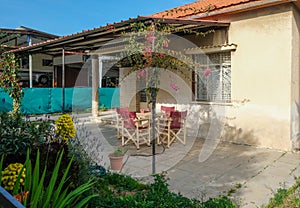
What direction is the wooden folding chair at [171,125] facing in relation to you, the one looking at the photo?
facing away from the viewer and to the left of the viewer

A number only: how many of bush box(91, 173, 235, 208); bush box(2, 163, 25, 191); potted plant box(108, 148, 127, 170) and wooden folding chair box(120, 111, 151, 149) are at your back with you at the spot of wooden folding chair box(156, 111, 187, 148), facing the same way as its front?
0

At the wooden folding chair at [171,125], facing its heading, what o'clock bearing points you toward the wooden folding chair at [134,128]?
the wooden folding chair at [134,128] is roughly at 1 o'clock from the wooden folding chair at [171,125].

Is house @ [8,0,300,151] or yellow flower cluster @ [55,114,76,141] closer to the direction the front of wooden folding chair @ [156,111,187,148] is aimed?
the yellow flower cluster

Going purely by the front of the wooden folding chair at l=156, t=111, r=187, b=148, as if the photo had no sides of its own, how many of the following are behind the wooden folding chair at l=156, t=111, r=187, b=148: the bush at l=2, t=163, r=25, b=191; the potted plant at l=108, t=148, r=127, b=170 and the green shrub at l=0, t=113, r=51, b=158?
0

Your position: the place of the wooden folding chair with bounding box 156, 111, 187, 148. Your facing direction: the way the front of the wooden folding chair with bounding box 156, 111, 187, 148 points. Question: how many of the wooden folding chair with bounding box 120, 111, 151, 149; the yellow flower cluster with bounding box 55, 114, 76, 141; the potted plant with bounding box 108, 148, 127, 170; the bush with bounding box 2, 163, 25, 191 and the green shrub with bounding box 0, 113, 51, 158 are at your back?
0

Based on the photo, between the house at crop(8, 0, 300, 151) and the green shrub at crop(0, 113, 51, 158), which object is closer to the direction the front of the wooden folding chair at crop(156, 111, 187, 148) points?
the green shrub

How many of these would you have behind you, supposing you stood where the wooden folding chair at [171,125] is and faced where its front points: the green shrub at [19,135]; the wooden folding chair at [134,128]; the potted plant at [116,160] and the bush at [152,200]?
0

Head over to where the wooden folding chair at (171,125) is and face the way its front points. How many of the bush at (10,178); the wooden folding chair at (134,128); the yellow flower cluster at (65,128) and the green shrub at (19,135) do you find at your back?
0

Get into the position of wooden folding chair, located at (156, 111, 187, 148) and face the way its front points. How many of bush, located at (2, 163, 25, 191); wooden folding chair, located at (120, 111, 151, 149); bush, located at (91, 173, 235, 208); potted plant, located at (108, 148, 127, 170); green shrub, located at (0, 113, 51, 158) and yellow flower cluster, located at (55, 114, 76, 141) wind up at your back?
0
